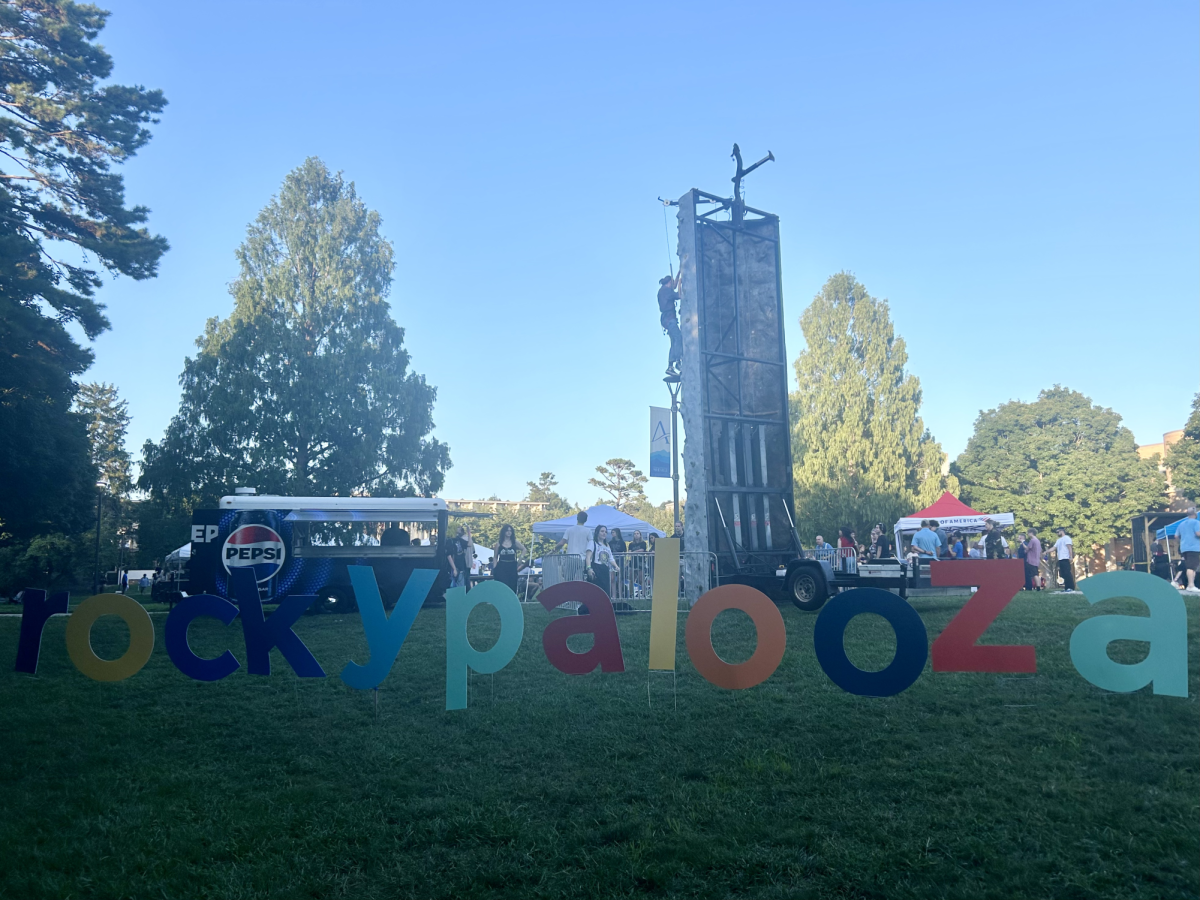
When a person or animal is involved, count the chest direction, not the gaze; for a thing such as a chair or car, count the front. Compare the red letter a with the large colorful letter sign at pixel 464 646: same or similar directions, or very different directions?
same or similar directions

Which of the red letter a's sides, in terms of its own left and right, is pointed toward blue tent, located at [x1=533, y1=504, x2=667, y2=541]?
back

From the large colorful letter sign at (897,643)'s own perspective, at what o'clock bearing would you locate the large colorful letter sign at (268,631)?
the large colorful letter sign at (268,631) is roughly at 3 o'clock from the large colorful letter sign at (897,643).

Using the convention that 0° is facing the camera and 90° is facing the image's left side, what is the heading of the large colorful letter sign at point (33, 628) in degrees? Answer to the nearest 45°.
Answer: approximately 0°

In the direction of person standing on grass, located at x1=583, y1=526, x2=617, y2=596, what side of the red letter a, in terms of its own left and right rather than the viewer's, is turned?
back

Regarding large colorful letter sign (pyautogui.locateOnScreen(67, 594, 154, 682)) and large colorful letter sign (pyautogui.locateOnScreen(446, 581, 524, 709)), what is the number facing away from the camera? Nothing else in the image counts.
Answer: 0

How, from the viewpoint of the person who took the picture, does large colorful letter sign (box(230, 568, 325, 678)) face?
facing the viewer

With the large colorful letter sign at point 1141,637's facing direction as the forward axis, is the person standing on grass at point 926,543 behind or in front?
behind

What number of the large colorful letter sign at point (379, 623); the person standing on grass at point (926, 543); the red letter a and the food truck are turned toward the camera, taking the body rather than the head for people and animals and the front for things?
2

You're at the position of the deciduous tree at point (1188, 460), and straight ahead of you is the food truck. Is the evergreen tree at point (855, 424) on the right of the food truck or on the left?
right

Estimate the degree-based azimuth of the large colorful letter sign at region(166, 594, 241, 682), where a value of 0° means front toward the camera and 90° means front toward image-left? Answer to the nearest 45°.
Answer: approximately 0°
